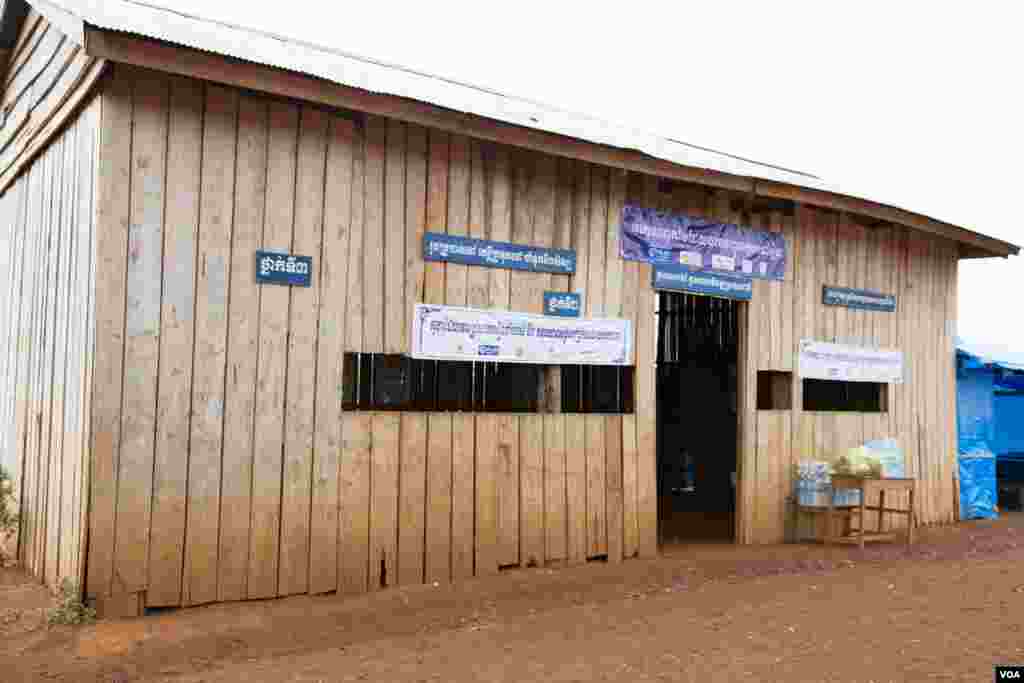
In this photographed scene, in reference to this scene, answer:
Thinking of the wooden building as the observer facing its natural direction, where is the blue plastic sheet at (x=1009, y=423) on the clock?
The blue plastic sheet is roughly at 9 o'clock from the wooden building.

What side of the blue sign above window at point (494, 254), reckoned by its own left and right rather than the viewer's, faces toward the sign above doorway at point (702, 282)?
left

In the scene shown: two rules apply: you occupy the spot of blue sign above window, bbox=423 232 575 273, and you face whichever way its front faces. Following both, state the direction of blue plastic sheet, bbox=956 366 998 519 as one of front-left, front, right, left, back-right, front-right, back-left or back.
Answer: left

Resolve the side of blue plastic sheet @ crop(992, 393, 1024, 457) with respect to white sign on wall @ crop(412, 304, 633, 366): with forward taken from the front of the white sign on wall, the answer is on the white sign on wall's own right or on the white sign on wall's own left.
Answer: on the white sign on wall's own left

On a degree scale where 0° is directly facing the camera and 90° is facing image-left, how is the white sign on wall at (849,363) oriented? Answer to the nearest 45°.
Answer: approximately 315°

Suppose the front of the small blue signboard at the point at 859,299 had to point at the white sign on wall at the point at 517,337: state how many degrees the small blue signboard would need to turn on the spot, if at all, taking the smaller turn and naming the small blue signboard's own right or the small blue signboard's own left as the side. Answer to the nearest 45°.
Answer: approximately 90° to the small blue signboard's own right
